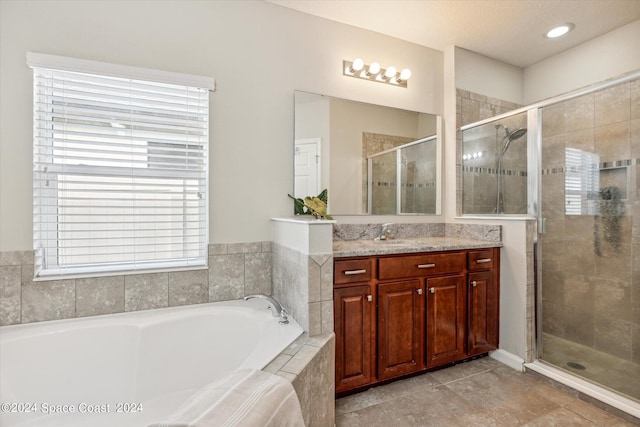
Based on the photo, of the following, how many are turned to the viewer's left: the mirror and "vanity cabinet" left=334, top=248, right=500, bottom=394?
0

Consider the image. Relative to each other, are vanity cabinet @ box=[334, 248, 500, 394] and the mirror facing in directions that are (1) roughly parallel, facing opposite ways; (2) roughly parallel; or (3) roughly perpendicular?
roughly parallel

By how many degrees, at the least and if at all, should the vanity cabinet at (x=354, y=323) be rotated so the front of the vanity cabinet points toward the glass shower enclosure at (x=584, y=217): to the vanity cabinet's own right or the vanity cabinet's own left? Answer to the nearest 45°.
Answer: approximately 45° to the vanity cabinet's own left

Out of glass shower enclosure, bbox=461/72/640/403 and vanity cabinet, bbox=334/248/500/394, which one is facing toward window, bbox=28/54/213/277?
the glass shower enclosure

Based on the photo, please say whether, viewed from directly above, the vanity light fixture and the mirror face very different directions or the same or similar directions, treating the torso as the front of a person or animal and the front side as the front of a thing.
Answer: same or similar directions

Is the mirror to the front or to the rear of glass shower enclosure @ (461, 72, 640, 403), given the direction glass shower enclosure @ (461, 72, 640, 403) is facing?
to the front

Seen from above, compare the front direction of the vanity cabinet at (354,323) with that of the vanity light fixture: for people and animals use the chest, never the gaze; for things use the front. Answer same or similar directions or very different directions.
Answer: same or similar directions

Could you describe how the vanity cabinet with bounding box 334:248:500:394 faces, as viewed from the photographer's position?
facing the viewer and to the right of the viewer

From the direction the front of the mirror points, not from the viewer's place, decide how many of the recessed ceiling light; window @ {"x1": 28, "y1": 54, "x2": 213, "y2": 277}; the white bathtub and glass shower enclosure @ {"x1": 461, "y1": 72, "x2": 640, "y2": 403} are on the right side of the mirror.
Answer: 2

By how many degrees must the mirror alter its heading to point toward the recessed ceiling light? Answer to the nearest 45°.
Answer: approximately 45° to its left

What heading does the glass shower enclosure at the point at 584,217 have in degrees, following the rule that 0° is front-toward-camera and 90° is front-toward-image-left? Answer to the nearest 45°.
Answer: approximately 45°

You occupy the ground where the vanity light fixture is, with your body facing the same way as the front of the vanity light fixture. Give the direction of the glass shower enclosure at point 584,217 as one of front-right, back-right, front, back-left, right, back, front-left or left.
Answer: front-left
